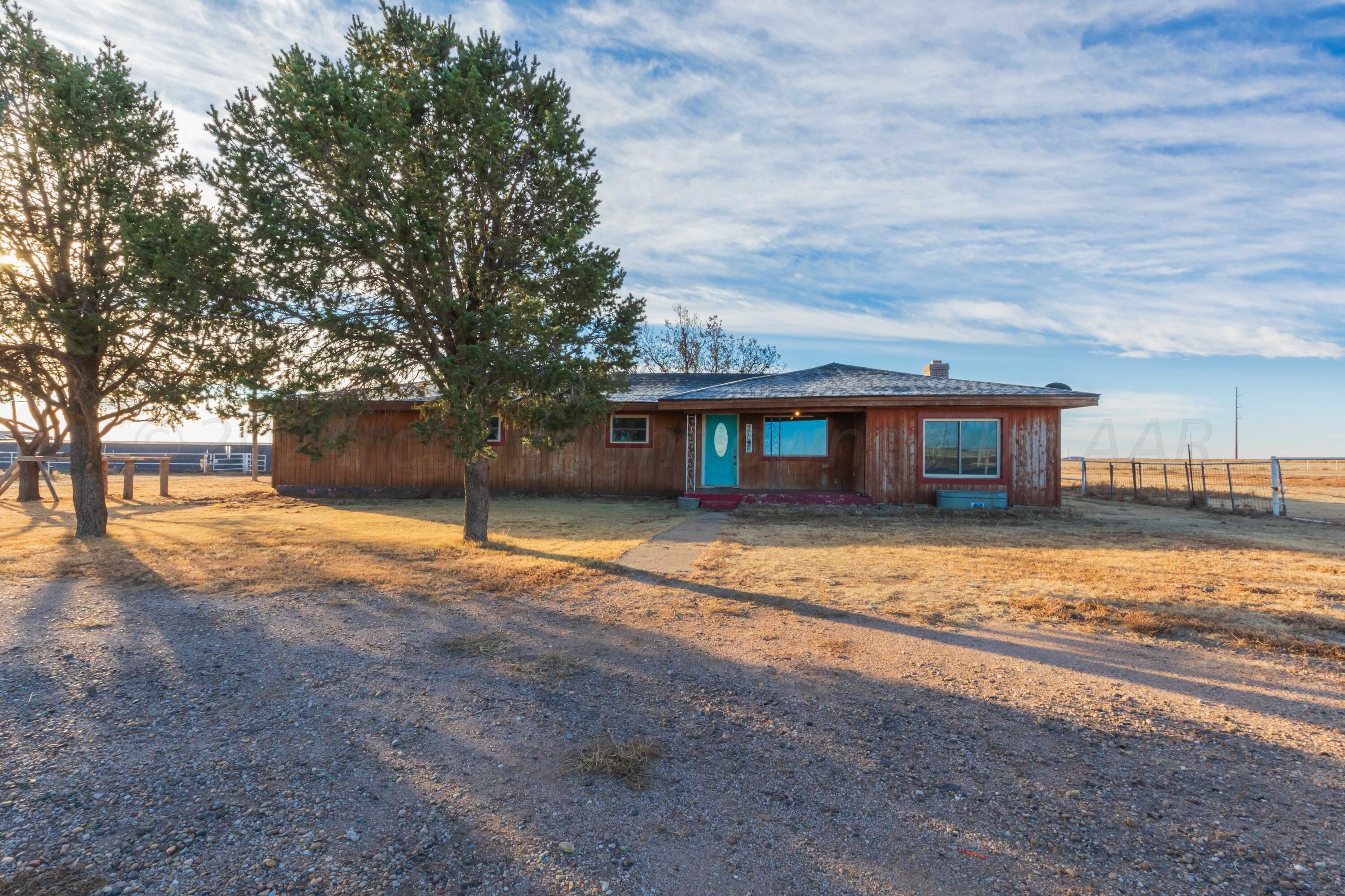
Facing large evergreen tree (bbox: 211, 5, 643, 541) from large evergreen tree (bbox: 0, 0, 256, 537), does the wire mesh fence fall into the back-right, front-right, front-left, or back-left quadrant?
front-left

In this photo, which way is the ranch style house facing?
toward the camera

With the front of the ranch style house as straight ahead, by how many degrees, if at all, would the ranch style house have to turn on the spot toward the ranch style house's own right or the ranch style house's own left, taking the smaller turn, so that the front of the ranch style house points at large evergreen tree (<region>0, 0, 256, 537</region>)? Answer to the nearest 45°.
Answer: approximately 45° to the ranch style house's own right

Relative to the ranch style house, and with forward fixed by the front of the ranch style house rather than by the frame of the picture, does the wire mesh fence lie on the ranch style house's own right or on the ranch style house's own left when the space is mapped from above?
on the ranch style house's own left

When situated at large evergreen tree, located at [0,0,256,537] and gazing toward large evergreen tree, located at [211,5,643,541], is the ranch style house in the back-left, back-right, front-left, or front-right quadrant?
front-left

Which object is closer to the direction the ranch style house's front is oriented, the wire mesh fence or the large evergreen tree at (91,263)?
the large evergreen tree
